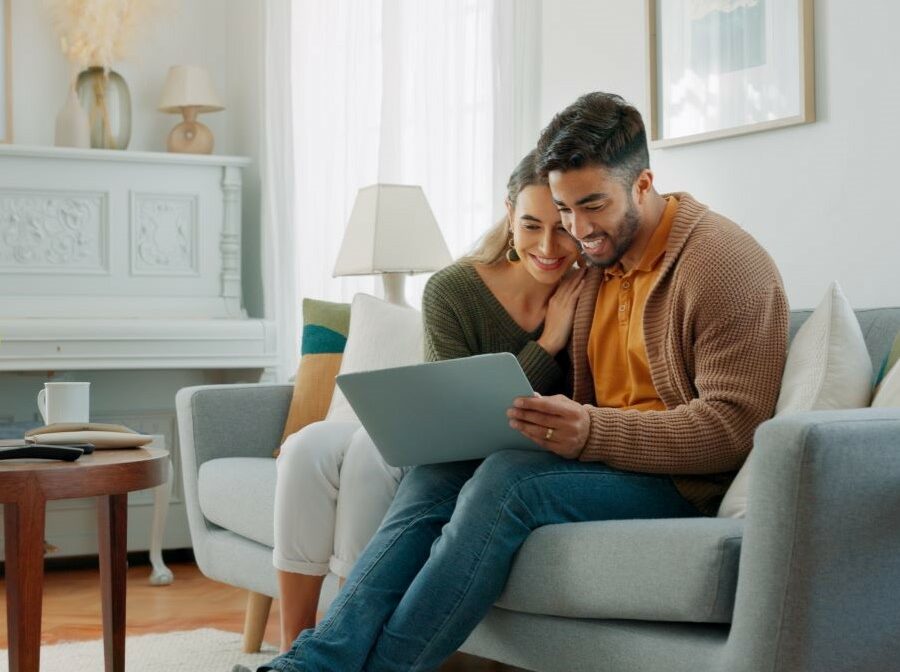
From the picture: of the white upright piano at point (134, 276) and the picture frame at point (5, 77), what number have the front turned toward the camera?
2

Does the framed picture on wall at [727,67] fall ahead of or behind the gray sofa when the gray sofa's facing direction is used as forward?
behind

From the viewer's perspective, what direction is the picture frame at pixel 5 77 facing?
toward the camera

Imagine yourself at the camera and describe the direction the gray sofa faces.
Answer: facing the viewer and to the left of the viewer

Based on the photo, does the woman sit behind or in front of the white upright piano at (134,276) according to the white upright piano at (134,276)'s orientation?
in front

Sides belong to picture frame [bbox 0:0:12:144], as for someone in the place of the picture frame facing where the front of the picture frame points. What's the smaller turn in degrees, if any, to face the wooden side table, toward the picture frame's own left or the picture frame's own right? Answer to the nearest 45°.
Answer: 0° — it already faces it

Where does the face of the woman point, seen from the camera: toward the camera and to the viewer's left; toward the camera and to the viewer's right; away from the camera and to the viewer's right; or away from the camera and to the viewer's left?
toward the camera and to the viewer's right

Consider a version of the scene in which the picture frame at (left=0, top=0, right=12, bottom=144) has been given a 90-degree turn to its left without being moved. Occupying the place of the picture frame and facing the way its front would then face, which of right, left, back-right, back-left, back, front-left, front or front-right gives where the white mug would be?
right

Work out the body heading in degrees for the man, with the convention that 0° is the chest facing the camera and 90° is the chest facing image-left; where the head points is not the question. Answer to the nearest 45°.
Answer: approximately 45°

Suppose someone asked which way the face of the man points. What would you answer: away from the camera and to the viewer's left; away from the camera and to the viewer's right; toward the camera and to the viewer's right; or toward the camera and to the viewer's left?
toward the camera and to the viewer's left

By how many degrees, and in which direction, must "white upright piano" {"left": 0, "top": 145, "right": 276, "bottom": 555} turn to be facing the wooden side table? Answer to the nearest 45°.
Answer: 0° — it already faces it
